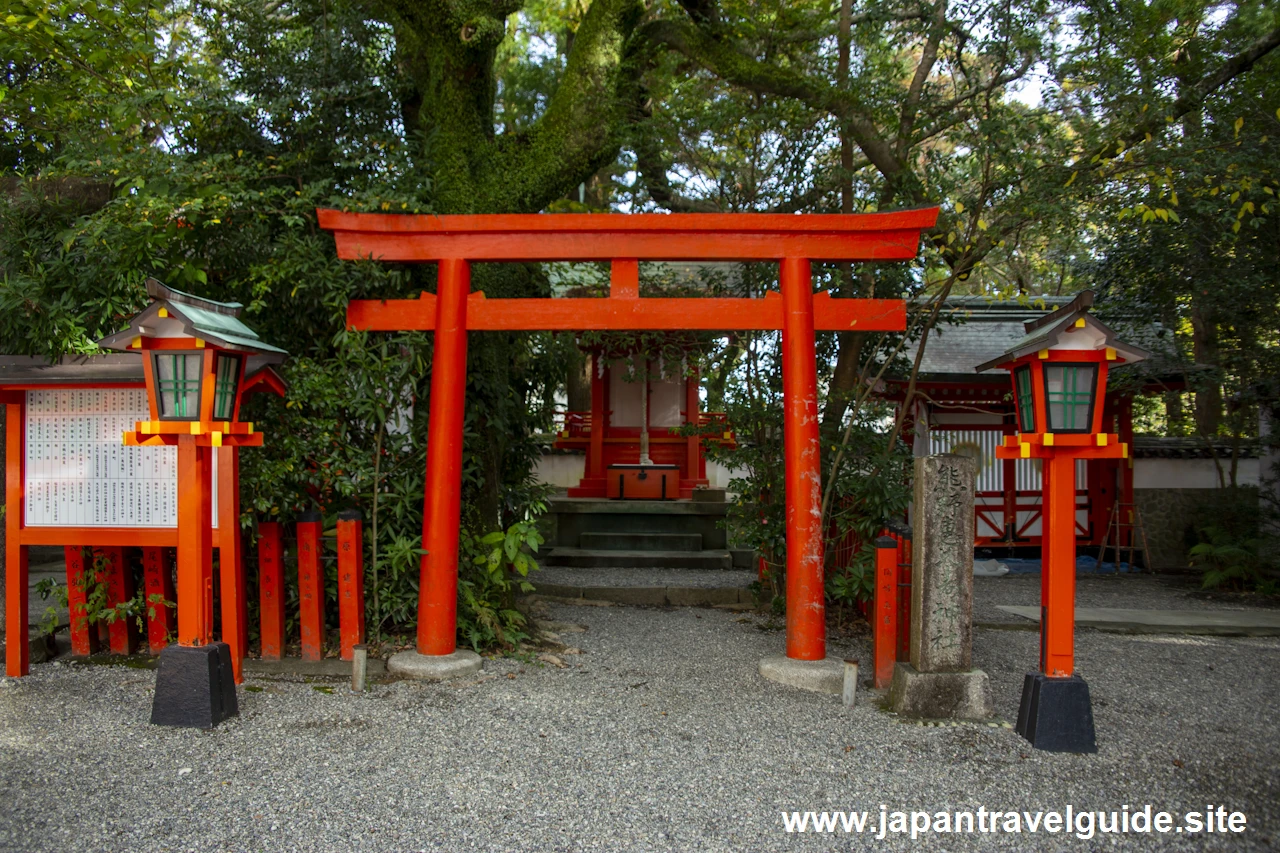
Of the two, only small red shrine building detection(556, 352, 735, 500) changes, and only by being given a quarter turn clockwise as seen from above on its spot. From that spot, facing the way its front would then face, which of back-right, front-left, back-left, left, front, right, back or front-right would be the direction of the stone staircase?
left

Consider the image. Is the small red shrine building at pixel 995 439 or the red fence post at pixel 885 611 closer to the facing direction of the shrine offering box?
the red fence post

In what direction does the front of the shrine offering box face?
toward the camera

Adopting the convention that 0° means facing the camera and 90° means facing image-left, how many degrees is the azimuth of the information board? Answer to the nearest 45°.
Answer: approximately 0°

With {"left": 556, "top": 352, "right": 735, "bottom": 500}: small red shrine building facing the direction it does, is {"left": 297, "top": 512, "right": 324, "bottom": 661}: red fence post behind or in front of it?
in front

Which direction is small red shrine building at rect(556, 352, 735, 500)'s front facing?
toward the camera

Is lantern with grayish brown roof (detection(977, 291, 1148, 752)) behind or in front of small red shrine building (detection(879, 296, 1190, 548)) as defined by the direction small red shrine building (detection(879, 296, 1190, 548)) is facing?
in front

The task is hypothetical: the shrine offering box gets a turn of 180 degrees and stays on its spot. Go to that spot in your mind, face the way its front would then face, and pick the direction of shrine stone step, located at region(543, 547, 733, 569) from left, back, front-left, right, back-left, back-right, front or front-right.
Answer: back

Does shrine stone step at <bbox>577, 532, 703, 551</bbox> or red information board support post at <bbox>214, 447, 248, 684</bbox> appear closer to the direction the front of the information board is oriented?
the red information board support post

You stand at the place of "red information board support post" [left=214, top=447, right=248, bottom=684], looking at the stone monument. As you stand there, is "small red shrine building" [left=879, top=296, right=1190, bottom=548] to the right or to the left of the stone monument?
left

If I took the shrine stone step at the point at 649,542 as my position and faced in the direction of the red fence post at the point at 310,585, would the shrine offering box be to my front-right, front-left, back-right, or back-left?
back-right
